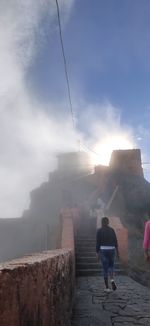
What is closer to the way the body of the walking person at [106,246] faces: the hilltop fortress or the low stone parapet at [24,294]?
the hilltop fortress

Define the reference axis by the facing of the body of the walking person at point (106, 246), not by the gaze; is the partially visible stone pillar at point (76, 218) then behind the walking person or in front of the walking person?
in front

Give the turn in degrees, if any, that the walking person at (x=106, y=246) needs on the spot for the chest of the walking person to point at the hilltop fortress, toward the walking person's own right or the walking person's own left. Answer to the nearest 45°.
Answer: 0° — they already face it

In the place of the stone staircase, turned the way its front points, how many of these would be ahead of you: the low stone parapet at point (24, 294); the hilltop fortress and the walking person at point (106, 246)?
2

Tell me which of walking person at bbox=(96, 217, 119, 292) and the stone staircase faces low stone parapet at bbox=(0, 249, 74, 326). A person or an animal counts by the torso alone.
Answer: the stone staircase

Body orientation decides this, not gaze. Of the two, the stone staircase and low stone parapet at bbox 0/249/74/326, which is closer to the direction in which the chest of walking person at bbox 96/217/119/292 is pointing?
the stone staircase

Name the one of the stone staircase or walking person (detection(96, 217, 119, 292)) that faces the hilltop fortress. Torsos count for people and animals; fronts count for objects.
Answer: the walking person

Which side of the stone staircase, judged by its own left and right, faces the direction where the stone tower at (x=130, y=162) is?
back

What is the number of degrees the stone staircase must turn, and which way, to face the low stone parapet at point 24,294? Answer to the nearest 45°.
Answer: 0° — it already faces it

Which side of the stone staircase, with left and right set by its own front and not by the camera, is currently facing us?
front

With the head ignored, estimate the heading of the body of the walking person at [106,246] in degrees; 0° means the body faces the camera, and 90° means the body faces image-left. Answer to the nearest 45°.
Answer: approximately 180°

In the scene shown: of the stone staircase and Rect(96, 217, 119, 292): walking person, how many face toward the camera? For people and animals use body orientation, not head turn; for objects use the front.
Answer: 1

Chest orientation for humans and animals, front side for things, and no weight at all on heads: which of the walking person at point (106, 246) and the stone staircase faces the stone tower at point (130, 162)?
the walking person

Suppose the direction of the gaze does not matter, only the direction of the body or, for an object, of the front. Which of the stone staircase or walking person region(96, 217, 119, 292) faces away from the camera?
the walking person

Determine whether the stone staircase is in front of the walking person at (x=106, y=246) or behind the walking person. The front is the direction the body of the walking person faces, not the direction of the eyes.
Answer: in front

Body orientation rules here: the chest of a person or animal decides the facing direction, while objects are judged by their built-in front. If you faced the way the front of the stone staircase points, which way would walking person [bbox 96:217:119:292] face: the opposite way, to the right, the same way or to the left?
the opposite way
